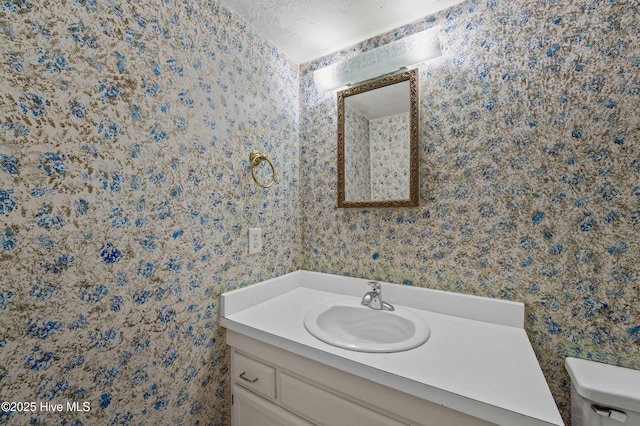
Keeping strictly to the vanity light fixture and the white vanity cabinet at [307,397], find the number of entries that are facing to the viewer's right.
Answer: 0

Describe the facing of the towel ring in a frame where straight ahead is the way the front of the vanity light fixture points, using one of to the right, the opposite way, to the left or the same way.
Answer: to the left

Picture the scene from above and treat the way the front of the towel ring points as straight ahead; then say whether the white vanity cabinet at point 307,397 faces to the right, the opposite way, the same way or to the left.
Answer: to the right

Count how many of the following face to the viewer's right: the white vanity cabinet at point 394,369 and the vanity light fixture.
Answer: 0

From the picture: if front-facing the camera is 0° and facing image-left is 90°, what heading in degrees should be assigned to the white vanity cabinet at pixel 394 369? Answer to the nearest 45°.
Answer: approximately 45°

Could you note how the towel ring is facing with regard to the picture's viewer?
facing the viewer and to the right of the viewer

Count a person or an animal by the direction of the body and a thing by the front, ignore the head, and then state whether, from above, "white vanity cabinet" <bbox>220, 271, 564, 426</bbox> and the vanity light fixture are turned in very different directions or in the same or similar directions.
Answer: same or similar directions

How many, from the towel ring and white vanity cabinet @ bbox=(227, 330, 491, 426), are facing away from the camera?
0

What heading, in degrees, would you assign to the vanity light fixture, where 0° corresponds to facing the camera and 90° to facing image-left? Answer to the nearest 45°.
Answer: approximately 45°

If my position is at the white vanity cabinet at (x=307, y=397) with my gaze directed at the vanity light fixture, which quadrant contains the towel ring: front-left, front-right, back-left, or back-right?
front-left
